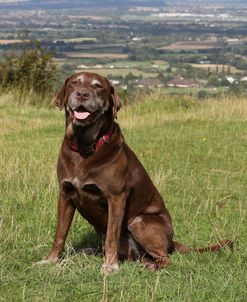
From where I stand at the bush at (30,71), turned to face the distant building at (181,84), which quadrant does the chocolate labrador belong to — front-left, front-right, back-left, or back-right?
back-right

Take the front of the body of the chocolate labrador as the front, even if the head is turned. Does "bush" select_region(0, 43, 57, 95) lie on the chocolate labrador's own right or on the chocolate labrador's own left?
on the chocolate labrador's own right

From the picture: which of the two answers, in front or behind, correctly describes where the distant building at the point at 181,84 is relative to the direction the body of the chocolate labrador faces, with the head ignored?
behind

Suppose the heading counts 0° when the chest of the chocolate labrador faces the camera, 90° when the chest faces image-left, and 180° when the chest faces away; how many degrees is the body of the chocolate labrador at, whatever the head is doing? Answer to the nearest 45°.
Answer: approximately 45°
